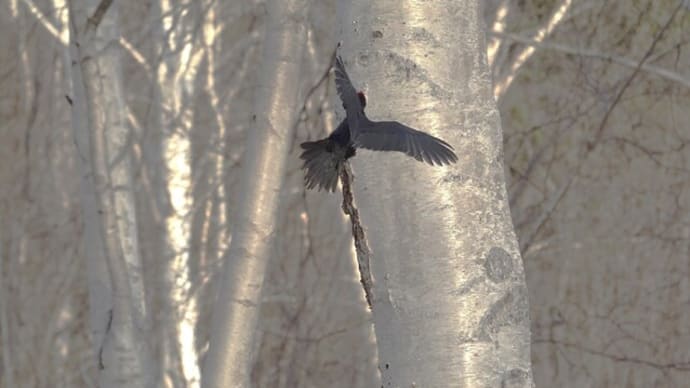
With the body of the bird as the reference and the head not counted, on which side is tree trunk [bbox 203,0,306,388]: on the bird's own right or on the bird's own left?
on the bird's own left

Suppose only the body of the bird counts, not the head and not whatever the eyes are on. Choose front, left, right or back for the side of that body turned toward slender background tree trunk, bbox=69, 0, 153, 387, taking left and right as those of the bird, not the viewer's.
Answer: left

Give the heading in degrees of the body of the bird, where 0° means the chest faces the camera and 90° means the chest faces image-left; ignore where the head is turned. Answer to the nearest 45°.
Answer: approximately 225°

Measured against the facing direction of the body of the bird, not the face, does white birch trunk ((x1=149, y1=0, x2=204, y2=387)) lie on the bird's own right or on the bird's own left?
on the bird's own left
